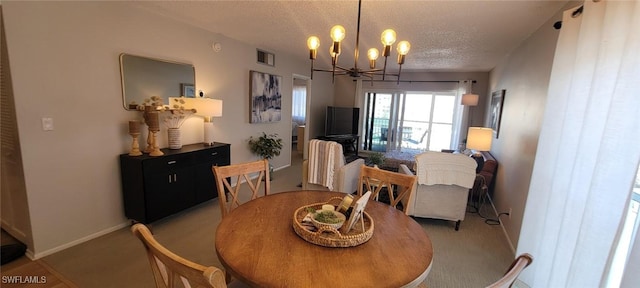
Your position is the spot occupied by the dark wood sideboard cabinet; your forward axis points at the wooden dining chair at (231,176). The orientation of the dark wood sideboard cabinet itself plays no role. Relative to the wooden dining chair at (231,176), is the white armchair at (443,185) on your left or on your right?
left

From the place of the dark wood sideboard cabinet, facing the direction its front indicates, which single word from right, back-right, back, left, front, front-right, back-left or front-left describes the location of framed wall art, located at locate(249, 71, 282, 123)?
left

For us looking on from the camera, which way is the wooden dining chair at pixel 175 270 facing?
facing away from the viewer and to the right of the viewer

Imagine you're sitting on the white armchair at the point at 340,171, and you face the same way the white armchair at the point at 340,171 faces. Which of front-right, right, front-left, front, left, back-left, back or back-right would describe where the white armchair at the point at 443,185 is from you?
front-right

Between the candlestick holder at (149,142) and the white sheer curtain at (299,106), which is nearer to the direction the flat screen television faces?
the candlestick holder

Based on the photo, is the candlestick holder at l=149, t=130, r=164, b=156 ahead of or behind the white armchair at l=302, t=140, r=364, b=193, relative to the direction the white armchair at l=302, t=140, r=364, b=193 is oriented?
behind

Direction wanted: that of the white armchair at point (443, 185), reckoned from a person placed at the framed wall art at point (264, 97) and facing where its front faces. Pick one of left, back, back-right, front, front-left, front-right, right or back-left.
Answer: front

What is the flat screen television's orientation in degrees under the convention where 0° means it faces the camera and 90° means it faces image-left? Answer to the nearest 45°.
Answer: approximately 315°

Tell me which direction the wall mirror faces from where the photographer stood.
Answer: facing the viewer and to the right of the viewer

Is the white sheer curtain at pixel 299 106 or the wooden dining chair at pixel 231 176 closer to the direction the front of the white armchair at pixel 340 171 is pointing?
the white sheer curtain

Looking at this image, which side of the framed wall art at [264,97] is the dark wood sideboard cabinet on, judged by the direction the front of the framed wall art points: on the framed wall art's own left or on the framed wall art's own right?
on the framed wall art's own right

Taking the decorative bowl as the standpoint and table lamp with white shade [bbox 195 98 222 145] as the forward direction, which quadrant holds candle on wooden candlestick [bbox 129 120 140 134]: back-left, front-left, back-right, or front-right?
front-left

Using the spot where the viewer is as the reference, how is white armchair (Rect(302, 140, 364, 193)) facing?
facing away from the viewer and to the right of the viewer

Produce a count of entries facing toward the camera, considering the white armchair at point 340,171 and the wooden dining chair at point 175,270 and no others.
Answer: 0
